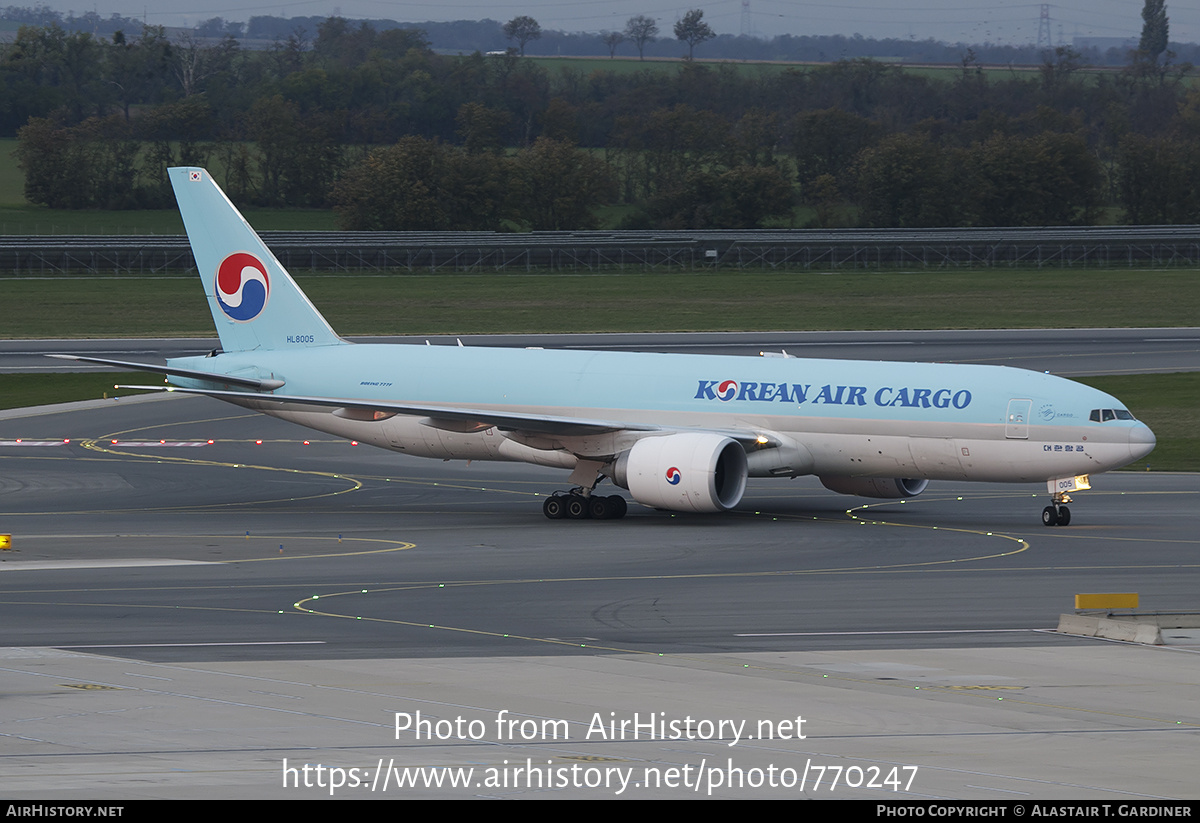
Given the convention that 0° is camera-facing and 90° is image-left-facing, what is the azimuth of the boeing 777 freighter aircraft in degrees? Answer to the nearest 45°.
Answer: approximately 315°
